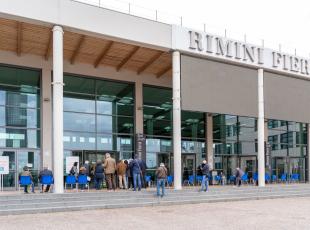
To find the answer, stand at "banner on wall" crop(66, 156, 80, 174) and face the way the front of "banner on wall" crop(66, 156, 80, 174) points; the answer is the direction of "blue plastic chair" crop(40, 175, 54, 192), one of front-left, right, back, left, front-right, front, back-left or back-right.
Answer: front

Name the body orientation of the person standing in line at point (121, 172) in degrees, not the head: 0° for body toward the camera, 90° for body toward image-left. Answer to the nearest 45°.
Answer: approximately 180°

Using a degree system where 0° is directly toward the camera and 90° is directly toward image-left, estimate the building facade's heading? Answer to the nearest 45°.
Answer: approximately 315°

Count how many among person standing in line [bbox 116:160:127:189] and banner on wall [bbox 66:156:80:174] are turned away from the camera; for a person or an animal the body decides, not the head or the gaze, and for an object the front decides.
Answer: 1

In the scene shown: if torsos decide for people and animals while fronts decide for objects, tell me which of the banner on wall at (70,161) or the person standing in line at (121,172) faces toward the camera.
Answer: the banner on wall

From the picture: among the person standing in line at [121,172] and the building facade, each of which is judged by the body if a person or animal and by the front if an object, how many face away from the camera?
1

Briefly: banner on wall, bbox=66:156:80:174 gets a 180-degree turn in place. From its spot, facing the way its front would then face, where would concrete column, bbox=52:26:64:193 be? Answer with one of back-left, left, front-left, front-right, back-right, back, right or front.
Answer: back

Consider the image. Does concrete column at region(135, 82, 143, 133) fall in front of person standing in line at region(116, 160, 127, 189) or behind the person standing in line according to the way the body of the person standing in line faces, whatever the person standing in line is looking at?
in front

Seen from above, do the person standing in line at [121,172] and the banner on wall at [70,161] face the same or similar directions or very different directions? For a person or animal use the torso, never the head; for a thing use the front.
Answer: very different directions

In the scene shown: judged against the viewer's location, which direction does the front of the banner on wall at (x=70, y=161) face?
facing the viewer

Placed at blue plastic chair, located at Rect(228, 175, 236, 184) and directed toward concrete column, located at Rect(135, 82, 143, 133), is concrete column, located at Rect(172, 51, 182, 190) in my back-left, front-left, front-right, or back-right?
front-left
